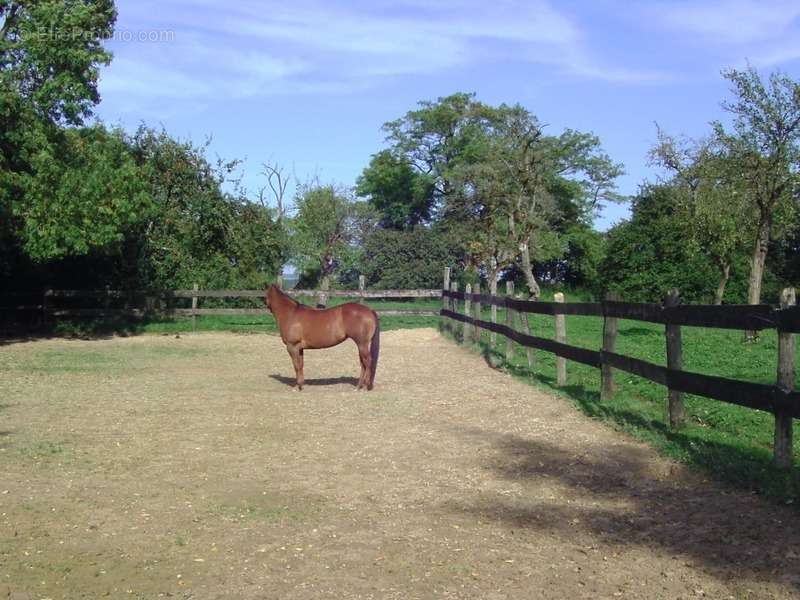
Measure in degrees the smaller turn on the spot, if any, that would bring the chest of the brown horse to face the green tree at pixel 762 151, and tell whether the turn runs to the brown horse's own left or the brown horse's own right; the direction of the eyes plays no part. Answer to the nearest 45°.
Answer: approximately 135° to the brown horse's own right

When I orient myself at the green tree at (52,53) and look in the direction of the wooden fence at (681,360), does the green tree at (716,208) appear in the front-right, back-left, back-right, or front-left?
front-left

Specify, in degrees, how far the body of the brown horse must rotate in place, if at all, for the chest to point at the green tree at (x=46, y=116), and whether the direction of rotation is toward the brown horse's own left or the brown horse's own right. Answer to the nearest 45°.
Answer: approximately 45° to the brown horse's own right

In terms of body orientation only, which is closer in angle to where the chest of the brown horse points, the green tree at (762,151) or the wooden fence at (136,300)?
the wooden fence

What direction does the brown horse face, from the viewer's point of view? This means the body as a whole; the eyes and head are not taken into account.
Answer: to the viewer's left

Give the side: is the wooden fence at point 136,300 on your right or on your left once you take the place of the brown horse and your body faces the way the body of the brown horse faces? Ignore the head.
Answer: on your right

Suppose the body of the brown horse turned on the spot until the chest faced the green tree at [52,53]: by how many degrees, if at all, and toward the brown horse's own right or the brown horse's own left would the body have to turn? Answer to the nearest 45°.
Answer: approximately 45° to the brown horse's own right

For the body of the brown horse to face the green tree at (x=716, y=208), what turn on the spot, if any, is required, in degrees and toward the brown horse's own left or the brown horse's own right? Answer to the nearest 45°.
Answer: approximately 135° to the brown horse's own right

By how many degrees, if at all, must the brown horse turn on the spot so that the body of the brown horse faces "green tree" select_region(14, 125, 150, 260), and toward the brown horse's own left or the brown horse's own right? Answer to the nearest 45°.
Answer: approximately 45° to the brown horse's own right

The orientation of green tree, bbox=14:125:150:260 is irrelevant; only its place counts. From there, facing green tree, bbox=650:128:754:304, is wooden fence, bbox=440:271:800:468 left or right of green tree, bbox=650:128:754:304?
right
